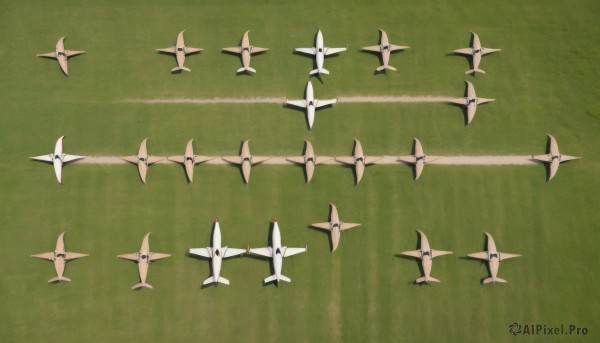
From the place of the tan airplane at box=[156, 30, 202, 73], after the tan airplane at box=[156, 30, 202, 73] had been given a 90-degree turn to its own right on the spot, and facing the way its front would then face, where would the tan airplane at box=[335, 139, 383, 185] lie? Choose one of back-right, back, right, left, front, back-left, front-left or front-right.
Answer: front

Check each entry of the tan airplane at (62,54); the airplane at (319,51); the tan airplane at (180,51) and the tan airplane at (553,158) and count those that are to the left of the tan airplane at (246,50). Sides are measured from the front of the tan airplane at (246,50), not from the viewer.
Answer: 2

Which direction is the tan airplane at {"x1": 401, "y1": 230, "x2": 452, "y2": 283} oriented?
away from the camera

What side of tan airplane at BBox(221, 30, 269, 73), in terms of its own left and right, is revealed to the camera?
back

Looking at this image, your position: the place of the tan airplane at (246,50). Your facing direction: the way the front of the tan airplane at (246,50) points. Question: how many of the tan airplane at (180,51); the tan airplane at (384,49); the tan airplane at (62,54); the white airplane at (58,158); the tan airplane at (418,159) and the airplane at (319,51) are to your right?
3

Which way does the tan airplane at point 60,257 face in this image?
away from the camera

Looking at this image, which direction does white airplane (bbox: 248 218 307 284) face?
away from the camera
